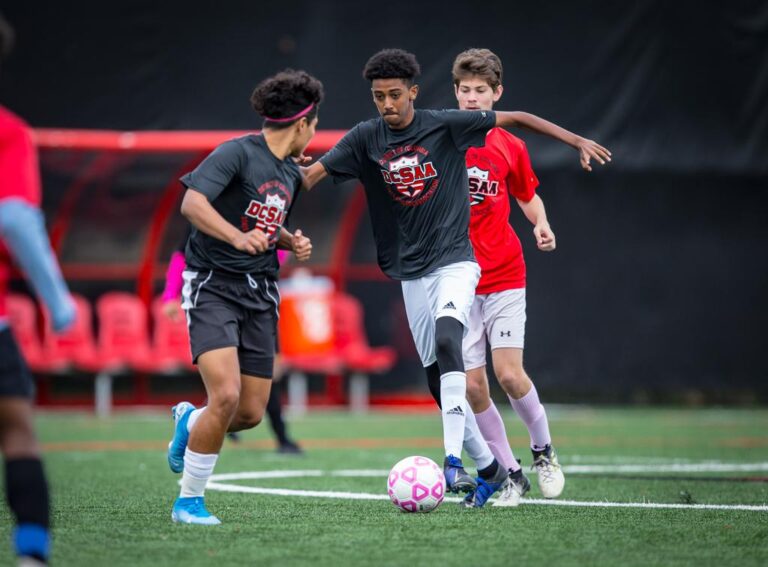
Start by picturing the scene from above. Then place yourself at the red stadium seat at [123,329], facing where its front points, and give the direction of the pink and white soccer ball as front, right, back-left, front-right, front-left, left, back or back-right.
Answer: front

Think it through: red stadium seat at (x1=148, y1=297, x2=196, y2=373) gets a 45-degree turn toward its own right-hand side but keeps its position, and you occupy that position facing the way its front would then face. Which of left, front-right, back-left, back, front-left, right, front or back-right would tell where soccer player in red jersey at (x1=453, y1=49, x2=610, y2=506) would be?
front-left

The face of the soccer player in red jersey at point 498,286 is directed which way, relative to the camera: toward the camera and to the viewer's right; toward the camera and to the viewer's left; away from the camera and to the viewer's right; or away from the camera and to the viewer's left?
toward the camera and to the viewer's left

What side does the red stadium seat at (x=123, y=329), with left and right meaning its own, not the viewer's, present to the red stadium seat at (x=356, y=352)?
left

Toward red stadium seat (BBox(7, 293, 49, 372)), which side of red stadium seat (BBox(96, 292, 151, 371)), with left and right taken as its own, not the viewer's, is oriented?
right

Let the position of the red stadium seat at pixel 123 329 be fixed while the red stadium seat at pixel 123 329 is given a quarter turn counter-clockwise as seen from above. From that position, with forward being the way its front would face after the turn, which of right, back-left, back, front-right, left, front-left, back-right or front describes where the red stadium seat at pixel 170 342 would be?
front

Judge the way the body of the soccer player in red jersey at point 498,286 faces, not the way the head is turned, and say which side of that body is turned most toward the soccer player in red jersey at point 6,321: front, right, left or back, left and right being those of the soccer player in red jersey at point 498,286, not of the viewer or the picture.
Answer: front

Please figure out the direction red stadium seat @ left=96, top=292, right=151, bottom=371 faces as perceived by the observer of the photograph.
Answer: facing the viewer

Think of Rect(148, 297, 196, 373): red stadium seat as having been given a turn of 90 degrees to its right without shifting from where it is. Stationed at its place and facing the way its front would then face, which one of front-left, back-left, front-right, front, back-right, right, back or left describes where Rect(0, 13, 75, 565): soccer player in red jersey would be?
left

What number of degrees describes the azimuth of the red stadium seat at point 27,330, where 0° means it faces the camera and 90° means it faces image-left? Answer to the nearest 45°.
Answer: approximately 315°

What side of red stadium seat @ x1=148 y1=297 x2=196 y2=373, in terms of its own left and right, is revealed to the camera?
front

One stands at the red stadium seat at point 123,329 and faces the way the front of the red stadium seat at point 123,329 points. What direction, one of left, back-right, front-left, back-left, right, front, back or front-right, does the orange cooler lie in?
left

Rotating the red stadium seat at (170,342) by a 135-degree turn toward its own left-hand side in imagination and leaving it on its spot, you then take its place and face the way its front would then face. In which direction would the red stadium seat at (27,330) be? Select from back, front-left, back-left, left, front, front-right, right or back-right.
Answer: back-left

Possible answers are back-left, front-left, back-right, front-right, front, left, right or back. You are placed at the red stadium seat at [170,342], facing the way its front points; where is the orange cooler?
left

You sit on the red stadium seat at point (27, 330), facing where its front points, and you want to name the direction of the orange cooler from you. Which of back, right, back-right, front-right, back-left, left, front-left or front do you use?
front-left

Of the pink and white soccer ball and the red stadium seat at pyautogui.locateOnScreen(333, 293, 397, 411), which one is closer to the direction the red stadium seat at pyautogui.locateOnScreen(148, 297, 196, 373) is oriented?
the pink and white soccer ball
